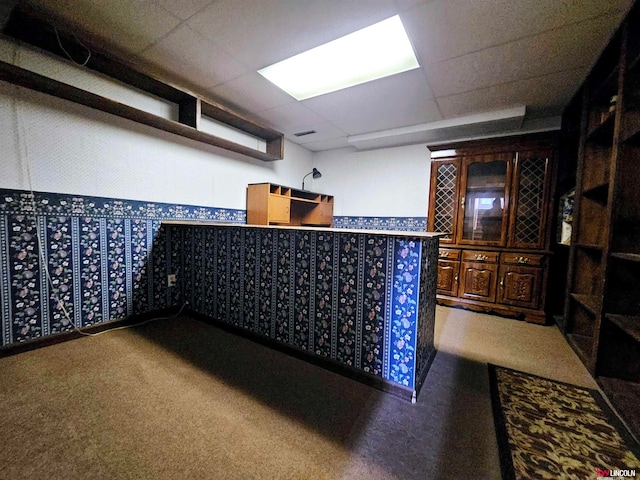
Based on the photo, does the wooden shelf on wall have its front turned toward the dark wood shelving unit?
yes

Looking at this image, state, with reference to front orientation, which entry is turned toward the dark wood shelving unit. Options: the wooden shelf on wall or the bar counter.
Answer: the wooden shelf on wall

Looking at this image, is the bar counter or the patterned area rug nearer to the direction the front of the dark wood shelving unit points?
the bar counter

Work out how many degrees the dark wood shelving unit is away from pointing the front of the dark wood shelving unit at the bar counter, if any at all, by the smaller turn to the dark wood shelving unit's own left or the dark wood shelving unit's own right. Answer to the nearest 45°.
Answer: approximately 45° to the dark wood shelving unit's own left

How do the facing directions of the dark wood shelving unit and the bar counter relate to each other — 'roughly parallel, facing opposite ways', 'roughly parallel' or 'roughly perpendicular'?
roughly perpendicular

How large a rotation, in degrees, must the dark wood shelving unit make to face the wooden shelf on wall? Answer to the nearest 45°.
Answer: approximately 45° to its left

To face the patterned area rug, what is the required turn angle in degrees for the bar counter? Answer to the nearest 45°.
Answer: approximately 90° to its left

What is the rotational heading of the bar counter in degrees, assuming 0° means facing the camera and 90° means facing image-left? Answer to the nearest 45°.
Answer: approximately 45°

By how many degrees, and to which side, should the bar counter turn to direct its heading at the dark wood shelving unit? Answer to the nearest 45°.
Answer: approximately 135° to its left

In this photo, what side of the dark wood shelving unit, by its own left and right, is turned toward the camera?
left
